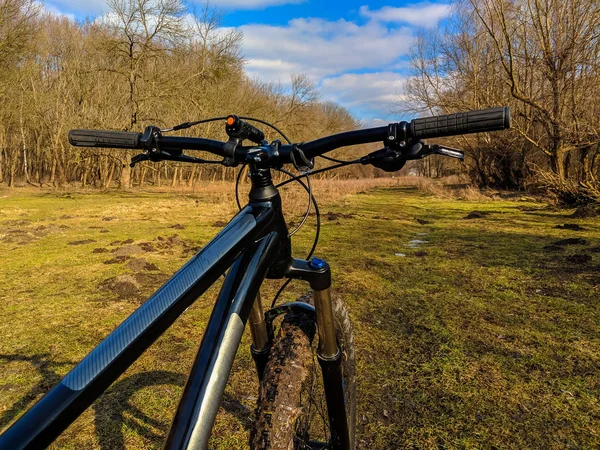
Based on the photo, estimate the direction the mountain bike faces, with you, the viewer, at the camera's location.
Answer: facing away from the viewer and to the right of the viewer
